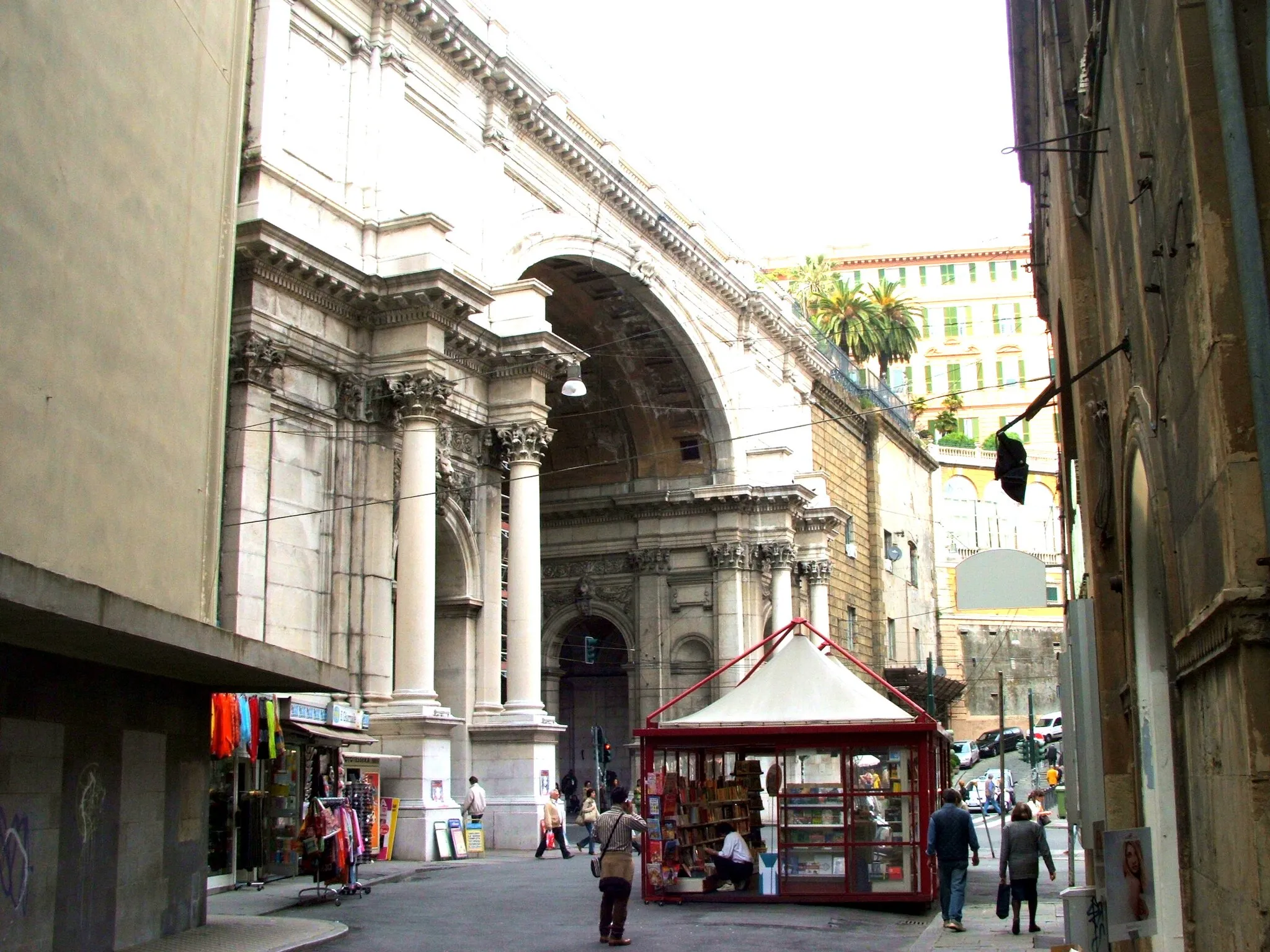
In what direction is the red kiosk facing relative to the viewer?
toward the camera

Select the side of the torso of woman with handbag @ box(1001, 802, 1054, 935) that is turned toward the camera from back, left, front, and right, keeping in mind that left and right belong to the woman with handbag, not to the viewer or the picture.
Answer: back

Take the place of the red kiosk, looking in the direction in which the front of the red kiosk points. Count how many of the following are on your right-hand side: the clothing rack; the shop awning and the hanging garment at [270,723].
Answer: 3

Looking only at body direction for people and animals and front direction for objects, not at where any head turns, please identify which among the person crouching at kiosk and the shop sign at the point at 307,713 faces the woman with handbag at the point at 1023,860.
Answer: the shop sign

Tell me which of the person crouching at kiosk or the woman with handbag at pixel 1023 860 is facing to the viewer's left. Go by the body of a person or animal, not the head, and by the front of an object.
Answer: the person crouching at kiosk

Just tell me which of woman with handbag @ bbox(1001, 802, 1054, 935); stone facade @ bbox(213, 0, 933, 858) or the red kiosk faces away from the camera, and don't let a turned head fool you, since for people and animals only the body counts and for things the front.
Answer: the woman with handbag

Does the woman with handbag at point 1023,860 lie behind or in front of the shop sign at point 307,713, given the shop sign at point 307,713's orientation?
in front

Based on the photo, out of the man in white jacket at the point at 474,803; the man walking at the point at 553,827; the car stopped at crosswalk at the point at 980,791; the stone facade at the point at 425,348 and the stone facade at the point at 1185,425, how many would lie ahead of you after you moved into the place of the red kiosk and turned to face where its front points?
1

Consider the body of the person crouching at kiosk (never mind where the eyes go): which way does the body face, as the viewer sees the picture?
to the viewer's left

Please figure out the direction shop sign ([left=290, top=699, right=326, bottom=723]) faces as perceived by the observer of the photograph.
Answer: facing the viewer and to the right of the viewer

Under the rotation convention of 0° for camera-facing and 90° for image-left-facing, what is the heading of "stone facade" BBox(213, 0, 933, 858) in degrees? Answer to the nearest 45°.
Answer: approximately 315°

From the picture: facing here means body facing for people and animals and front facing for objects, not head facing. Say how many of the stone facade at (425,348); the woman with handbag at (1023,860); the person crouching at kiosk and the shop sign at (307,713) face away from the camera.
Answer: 1

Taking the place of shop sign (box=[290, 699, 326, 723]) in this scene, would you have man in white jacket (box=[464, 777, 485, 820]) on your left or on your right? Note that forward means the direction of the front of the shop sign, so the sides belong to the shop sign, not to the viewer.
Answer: on your left

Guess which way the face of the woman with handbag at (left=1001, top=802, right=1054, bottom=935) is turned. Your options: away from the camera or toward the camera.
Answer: away from the camera
